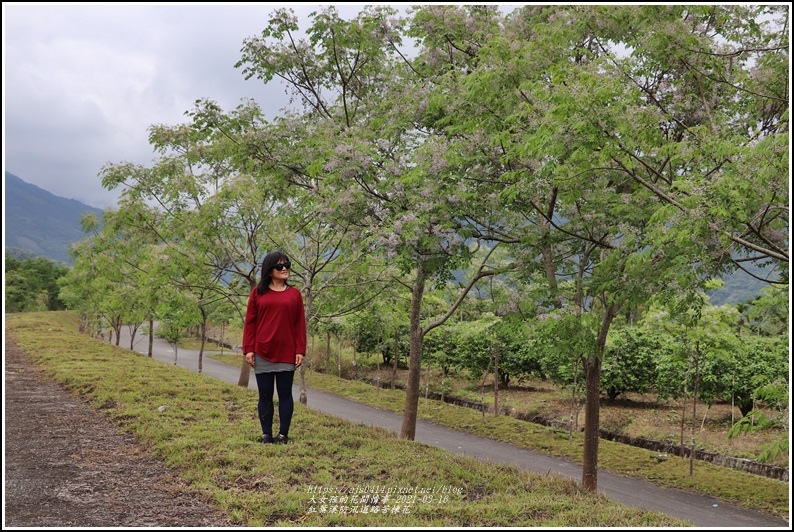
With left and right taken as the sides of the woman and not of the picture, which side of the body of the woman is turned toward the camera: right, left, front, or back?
front
